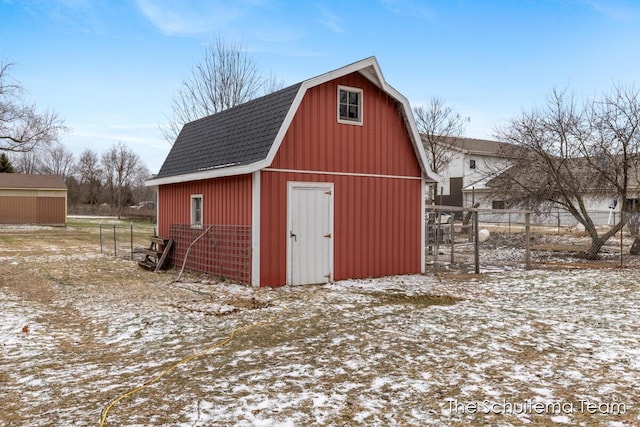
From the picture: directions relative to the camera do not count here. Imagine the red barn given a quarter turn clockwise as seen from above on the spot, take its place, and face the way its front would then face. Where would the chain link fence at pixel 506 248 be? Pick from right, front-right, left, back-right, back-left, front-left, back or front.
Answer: back

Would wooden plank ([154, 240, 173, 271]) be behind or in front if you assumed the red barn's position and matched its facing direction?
behind

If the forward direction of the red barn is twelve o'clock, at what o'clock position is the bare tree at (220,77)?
The bare tree is roughly at 7 o'clock from the red barn.

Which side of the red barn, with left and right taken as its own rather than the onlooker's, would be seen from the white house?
left

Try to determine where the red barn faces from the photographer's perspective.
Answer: facing the viewer and to the right of the viewer

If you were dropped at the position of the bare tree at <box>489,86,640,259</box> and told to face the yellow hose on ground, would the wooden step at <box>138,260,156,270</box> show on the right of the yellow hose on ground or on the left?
right

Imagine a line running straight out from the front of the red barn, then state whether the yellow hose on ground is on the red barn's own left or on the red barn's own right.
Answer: on the red barn's own right

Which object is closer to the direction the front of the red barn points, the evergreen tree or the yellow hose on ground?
the yellow hose on ground

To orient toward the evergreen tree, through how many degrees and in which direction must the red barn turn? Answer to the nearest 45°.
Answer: approximately 180°
